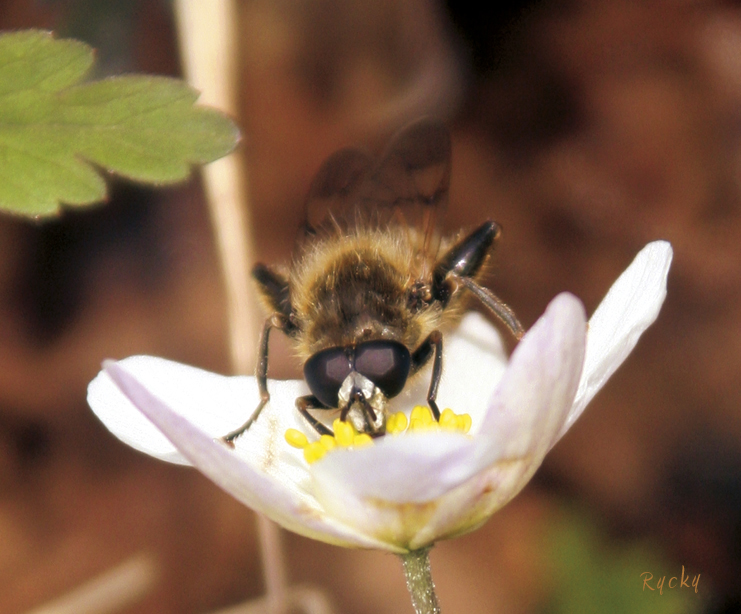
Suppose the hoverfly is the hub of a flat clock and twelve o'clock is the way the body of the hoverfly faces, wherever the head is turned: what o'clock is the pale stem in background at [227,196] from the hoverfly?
The pale stem in background is roughly at 5 o'clock from the hoverfly.

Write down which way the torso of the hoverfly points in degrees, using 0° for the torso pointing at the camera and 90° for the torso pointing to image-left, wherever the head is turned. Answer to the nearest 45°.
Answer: approximately 0°
